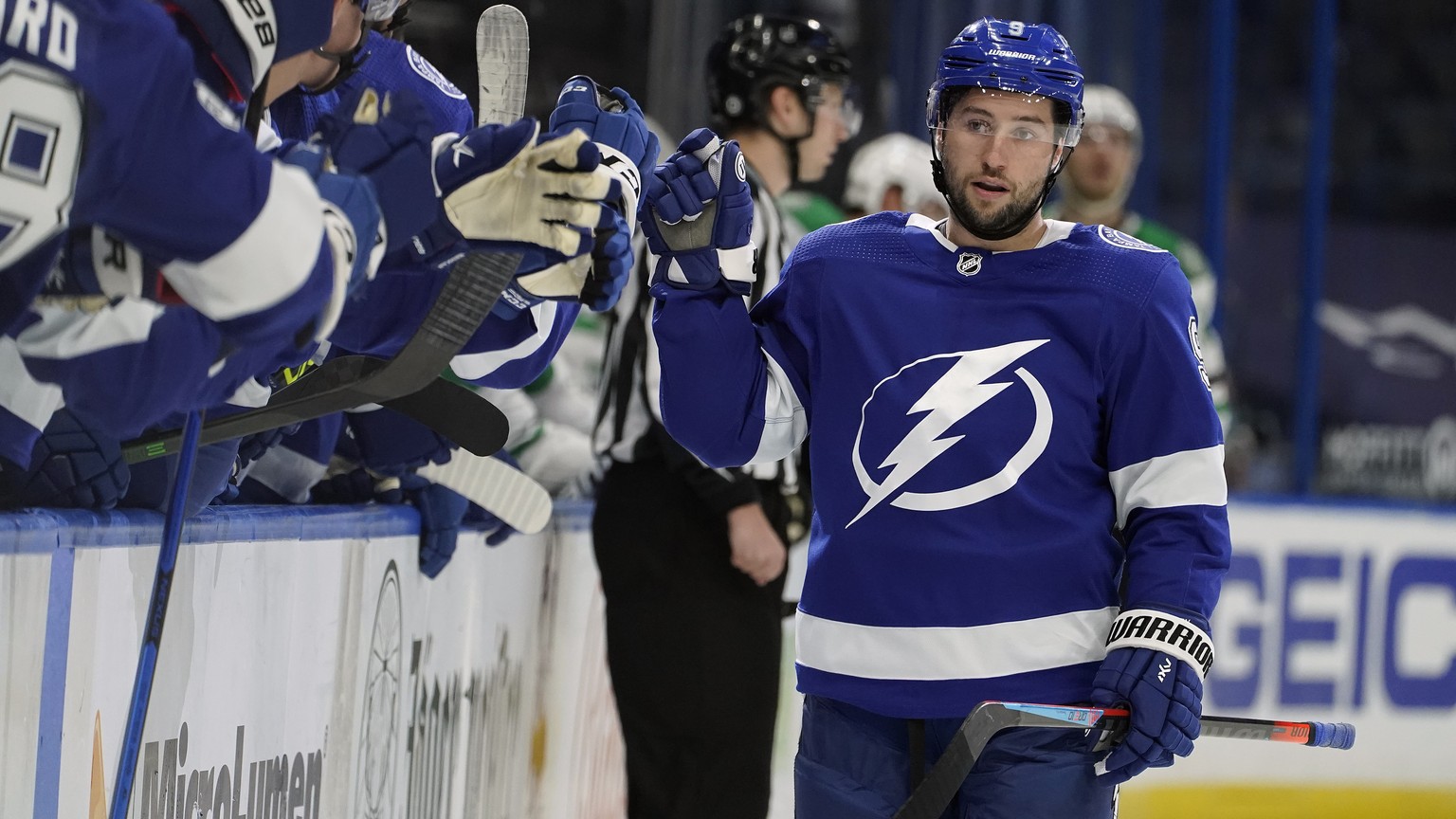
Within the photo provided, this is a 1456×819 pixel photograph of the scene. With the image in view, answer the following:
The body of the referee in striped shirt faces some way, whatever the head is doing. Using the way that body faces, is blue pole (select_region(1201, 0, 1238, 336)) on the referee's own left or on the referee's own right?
on the referee's own left

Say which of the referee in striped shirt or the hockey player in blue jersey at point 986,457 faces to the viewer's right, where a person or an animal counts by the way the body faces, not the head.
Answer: the referee in striped shirt

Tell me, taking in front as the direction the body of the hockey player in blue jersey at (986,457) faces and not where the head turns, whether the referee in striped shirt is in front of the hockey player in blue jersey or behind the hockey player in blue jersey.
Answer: behind

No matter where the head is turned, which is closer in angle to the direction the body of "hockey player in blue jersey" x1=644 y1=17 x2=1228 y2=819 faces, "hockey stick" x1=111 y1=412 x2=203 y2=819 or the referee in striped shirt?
the hockey stick

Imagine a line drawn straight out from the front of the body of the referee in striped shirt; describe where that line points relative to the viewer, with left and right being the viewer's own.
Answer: facing to the right of the viewer

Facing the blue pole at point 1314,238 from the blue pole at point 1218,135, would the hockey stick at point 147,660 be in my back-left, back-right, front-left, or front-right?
back-right

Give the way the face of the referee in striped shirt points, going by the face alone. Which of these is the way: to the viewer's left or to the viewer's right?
to the viewer's right

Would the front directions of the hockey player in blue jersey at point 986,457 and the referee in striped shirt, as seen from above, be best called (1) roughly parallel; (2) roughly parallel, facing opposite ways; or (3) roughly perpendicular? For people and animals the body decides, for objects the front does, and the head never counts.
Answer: roughly perpendicular

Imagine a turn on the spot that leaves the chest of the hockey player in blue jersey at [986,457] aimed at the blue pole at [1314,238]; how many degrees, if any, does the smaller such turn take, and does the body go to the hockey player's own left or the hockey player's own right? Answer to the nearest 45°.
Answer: approximately 180°

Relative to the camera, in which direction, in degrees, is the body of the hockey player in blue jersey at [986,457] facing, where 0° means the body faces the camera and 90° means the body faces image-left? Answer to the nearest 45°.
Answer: approximately 0°

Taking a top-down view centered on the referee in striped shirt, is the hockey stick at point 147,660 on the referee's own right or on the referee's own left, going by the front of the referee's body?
on the referee's own right

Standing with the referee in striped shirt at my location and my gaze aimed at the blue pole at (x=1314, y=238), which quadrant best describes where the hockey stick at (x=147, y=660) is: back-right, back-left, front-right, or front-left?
back-right
